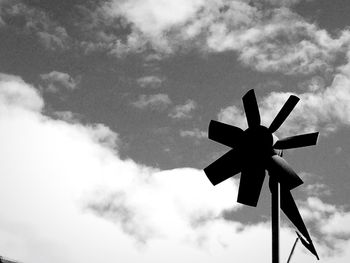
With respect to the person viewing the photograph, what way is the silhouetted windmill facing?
facing the viewer and to the left of the viewer
